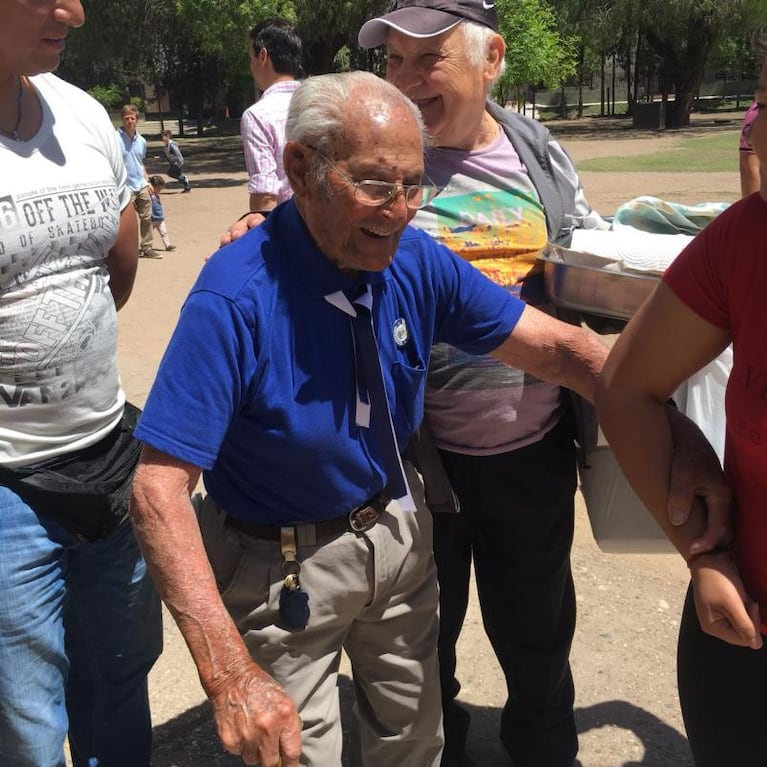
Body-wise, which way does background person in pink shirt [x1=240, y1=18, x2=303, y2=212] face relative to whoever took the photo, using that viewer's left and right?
facing away from the viewer and to the left of the viewer

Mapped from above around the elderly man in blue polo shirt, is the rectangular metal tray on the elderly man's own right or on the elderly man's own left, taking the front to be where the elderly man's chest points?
on the elderly man's own left

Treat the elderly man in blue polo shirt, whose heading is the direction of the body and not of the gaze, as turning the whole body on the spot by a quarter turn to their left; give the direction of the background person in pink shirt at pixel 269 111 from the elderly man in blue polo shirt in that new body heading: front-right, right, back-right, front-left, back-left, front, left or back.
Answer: front-left

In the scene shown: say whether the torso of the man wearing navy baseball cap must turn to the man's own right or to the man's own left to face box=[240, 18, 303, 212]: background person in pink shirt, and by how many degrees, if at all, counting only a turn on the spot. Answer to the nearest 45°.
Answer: approximately 135° to the man's own right

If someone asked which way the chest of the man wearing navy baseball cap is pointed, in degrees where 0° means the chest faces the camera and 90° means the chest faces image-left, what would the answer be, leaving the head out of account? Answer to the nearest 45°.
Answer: approximately 45°
